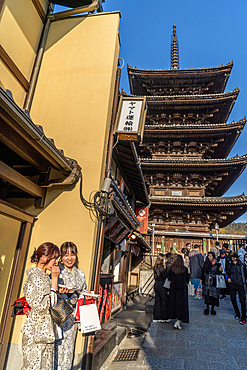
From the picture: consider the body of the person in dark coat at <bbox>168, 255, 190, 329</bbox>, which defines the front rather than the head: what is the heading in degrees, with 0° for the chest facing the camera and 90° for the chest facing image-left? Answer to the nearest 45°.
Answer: approximately 180°

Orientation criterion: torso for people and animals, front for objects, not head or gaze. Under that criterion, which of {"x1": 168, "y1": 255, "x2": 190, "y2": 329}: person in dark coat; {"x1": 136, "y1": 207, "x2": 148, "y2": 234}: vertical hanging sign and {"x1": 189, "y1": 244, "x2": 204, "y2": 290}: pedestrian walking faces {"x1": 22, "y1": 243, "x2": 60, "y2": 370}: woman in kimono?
the vertical hanging sign

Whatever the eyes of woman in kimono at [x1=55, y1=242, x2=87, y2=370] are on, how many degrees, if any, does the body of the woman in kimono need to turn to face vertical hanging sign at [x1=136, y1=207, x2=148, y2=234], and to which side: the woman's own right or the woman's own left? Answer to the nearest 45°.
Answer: approximately 180°

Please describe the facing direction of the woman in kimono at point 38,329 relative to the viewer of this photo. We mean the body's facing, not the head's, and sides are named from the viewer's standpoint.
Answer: facing to the right of the viewer

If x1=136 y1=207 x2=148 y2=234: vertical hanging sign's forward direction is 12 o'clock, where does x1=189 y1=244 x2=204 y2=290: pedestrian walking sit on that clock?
The pedestrian walking is roughly at 10 o'clock from the vertical hanging sign.

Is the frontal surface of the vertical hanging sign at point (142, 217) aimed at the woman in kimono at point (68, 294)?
yes

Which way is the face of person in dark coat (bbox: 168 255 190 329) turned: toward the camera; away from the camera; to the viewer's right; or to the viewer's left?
away from the camera
